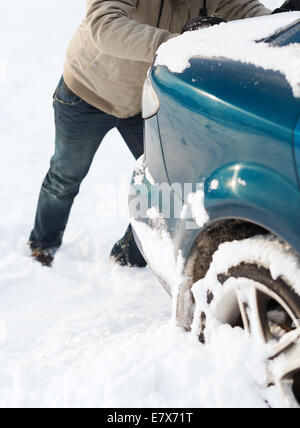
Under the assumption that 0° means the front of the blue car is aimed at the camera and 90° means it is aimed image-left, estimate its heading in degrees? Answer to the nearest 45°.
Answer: approximately 315°
